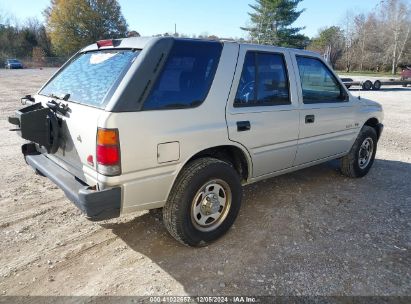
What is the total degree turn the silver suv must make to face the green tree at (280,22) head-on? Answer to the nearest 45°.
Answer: approximately 45° to its left

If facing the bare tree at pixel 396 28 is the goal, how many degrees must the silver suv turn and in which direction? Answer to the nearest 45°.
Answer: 0° — it already faces it

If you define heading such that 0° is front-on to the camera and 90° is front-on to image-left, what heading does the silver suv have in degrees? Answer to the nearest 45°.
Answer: approximately 225°
